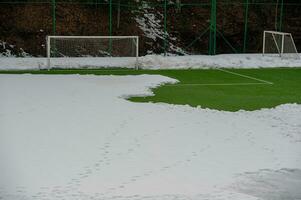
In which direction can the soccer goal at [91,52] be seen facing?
toward the camera

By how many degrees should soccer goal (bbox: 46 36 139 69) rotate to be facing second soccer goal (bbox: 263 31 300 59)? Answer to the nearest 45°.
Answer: approximately 90° to its left

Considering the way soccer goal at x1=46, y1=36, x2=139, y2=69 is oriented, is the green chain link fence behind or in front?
behind
